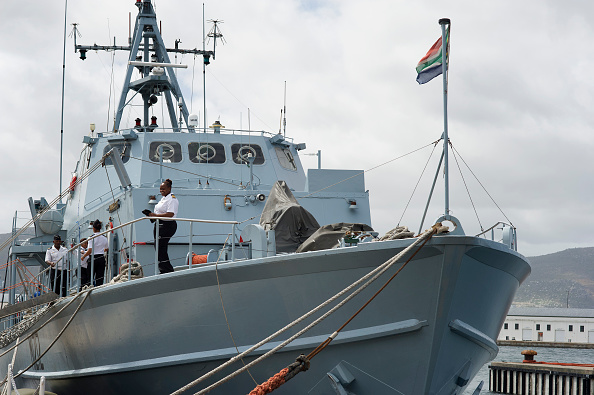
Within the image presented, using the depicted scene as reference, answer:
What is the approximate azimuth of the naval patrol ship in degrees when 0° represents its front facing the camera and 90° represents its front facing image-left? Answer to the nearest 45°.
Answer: approximately 315°
